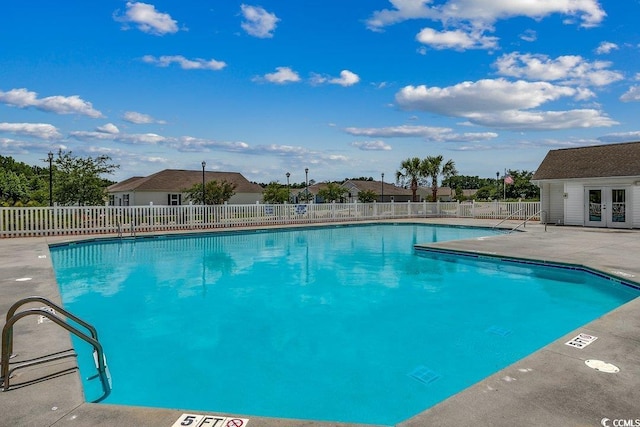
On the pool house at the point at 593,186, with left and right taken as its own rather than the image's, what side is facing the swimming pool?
front

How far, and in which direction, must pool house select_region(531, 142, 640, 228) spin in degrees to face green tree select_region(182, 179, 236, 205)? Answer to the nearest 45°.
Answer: approximately 90° to its right

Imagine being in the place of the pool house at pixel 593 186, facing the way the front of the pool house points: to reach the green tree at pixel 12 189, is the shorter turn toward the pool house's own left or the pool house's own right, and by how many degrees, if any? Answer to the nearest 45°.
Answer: approximately 90° to the pool house's own right

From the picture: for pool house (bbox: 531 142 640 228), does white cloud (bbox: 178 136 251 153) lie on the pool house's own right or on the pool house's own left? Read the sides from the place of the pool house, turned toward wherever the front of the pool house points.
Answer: on the pool house's own right

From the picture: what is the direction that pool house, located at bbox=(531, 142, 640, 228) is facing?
toward the camera
